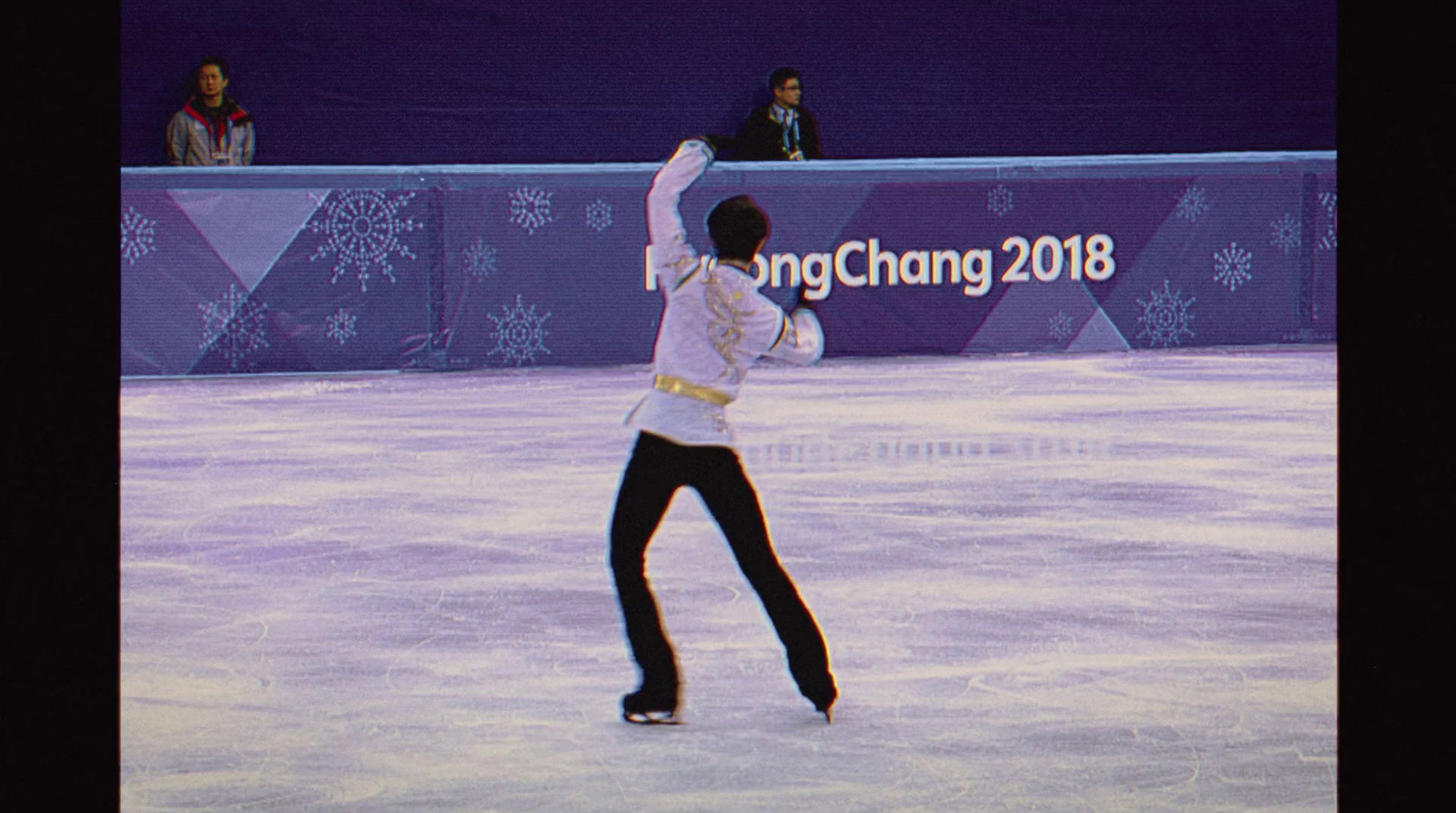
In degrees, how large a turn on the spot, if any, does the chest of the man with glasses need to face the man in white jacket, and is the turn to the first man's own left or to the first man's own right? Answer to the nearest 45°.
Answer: approximately 45° to the first man's own right

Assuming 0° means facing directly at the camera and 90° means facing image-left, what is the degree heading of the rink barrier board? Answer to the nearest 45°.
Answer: approximately 0°

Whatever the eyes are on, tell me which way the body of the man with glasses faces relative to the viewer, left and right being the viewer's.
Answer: facing the viewer and to the right of the viewer

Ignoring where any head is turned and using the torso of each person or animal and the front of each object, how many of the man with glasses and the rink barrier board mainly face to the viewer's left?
0
